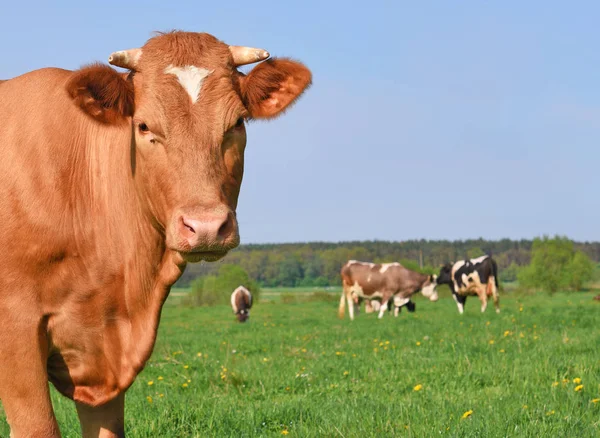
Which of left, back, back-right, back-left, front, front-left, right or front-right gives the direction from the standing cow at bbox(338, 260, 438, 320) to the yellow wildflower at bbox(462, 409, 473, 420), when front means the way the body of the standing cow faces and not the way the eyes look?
right

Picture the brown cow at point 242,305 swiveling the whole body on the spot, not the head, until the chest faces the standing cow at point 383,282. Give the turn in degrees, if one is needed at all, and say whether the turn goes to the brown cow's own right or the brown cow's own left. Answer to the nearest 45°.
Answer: approximately 90° to the brown cow's own left

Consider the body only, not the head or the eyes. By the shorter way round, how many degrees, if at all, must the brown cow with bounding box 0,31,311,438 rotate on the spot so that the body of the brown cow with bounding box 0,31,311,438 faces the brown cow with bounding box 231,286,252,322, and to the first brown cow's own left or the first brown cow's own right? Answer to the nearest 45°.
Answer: approximately 135° to the first brown cow's own left

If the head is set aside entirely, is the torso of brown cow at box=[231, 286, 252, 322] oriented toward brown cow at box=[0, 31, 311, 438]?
yes

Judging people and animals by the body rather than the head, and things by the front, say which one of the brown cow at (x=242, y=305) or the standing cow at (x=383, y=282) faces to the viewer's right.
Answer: the standing cow

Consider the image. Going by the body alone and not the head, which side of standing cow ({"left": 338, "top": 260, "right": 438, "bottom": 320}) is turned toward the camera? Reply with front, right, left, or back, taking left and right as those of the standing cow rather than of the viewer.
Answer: right

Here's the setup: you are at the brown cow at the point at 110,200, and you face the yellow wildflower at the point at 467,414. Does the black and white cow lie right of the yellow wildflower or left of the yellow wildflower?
left

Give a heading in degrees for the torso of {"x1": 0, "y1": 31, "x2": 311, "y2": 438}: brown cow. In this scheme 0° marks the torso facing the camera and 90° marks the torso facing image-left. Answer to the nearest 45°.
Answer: approximately 315°

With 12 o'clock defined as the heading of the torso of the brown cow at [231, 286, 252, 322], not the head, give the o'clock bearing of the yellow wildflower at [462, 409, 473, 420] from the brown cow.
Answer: The yellow wildflower is roughly at 12 o'clock from the brown cow.

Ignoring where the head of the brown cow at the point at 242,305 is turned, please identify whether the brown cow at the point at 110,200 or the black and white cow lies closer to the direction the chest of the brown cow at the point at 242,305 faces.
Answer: the brown cow

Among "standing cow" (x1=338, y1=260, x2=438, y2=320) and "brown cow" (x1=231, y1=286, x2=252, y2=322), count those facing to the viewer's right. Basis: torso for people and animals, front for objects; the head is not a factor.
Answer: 1

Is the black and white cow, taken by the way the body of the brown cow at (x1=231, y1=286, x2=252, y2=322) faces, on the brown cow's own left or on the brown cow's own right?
on the brown cow's own left

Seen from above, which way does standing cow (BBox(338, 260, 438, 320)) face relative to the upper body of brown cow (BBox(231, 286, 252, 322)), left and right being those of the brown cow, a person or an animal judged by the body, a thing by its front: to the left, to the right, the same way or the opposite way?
to the left
